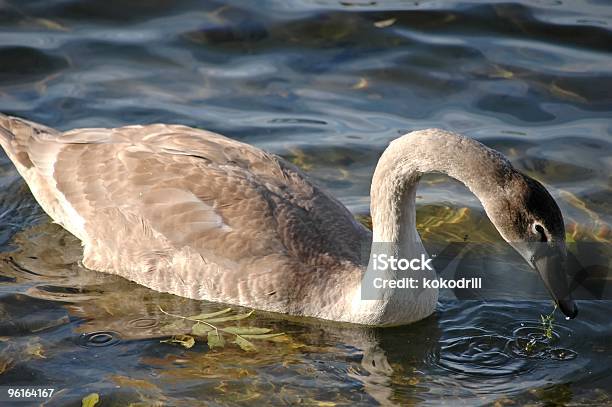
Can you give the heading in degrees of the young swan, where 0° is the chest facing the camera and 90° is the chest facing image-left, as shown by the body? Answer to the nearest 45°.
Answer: approximately 270°

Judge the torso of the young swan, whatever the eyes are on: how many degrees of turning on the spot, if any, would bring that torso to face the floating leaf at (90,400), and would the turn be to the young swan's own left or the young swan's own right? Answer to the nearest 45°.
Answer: approximately 135° to the young swan's own right

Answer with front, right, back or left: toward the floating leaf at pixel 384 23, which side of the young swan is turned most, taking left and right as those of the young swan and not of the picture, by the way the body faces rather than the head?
left

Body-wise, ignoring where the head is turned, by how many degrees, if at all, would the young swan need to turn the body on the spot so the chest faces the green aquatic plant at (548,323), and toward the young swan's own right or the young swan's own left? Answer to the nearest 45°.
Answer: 0° — it already faces it
